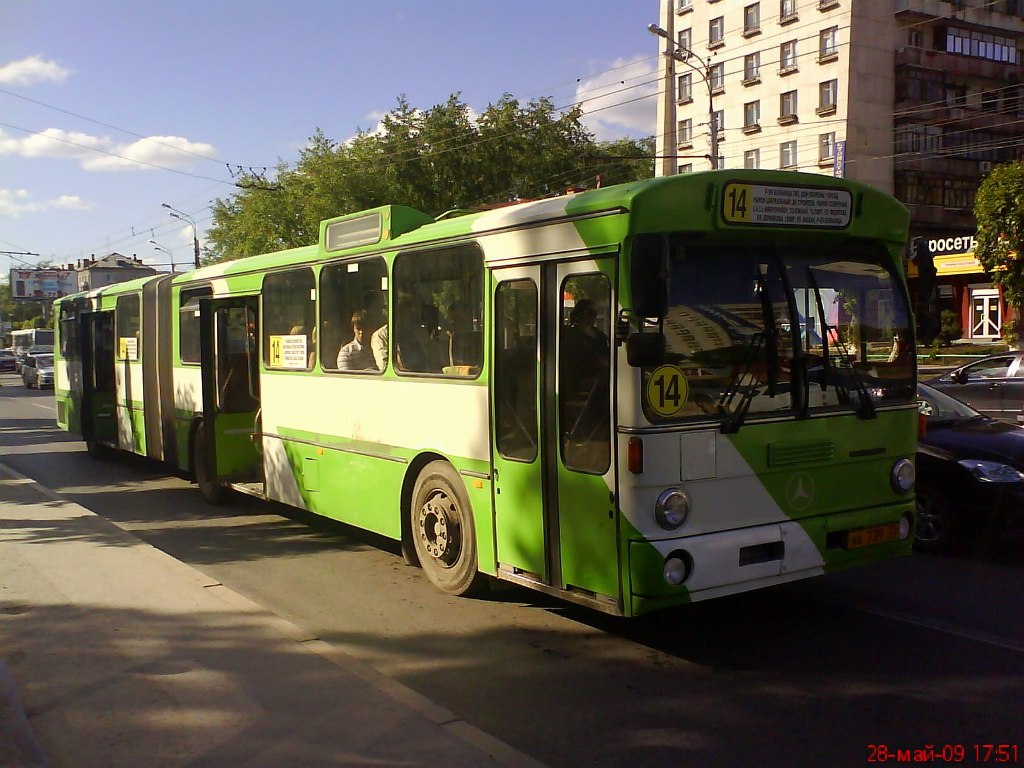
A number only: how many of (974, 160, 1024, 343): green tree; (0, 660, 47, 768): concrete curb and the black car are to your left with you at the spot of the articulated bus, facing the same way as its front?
2

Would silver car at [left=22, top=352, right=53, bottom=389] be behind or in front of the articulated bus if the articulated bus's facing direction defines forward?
behind

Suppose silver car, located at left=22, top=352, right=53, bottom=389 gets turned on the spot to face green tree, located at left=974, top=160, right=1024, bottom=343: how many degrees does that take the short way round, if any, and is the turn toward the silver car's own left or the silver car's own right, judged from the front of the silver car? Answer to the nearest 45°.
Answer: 0° — it already faces it

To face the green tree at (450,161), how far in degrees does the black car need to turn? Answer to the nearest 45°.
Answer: approximately 180°

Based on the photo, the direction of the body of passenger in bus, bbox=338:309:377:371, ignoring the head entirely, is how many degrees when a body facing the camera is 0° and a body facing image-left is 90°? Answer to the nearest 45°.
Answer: approximately 315°

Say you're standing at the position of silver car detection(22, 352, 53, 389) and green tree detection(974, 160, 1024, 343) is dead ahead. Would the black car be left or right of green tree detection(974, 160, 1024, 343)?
right

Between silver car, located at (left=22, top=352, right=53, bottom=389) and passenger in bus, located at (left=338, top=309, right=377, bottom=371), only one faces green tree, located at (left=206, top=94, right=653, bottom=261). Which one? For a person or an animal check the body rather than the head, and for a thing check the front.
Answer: the silver car
